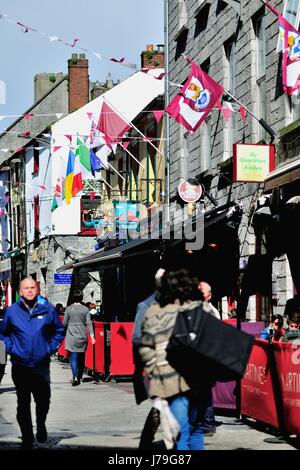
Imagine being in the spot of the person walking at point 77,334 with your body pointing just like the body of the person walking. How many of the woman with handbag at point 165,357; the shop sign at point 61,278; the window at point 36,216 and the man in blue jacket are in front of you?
2

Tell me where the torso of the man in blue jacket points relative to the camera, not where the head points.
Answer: toward the camera

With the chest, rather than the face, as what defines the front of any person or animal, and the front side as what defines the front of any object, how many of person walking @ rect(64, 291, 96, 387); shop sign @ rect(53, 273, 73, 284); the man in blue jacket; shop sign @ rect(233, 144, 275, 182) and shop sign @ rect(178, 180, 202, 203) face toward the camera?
4

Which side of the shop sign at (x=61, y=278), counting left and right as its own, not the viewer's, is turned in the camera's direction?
front

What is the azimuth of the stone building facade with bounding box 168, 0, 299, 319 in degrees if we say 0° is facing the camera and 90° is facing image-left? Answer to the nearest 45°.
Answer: approximately 45°

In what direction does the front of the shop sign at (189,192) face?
toward the camera

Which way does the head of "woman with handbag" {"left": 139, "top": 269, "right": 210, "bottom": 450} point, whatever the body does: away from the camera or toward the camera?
away from the camera

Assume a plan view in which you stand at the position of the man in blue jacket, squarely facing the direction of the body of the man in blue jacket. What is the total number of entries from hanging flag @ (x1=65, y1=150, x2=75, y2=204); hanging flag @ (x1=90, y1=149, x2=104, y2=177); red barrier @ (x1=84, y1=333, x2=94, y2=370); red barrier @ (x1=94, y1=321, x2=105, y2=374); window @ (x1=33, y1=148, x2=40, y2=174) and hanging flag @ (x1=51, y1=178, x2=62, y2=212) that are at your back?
6

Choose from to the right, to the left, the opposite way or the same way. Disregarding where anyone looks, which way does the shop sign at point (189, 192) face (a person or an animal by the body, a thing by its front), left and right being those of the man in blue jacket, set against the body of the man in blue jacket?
the same way
